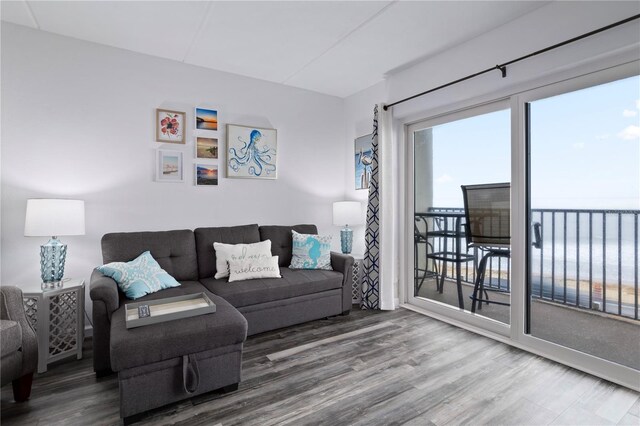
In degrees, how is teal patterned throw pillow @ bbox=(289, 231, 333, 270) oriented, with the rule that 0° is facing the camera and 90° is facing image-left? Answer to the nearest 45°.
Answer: approximately 0°

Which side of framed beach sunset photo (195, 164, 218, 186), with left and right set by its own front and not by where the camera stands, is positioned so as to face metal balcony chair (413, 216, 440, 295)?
left

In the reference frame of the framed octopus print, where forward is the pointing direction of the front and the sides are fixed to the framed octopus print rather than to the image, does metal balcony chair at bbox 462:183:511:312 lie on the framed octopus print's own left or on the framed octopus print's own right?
on the framed octopus print's own left

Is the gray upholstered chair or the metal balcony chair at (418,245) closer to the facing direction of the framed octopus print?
the gray upholstered chair

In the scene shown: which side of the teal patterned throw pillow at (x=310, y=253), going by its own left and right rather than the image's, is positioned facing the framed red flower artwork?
right

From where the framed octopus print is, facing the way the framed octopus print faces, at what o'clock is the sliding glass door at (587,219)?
The sliding glass door is roughly at 10 o'clock from the framed octopus print.

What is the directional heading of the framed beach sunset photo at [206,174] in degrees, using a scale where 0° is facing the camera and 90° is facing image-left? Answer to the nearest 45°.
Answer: approximately 0°

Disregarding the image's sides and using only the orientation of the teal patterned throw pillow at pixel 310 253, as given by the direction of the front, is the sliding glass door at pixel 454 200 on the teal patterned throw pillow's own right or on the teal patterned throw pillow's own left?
on the teal patterned throw pillow's own left

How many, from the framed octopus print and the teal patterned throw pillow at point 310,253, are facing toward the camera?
2

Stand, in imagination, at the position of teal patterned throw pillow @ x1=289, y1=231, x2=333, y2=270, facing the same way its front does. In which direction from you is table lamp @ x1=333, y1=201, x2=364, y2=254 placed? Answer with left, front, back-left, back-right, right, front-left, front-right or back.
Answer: back-left
